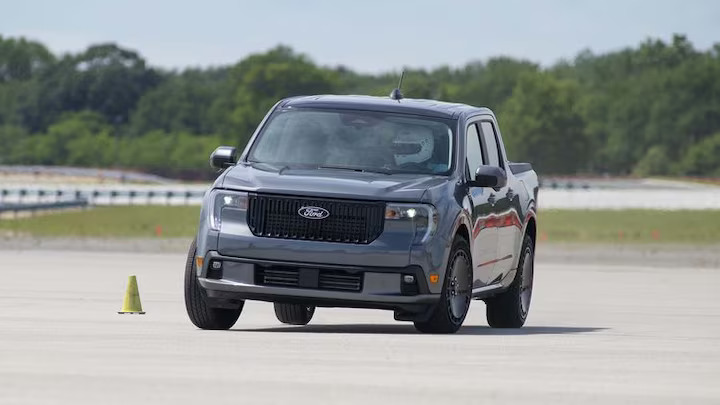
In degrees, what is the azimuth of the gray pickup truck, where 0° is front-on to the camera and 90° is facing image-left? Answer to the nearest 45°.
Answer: approximately 0°
